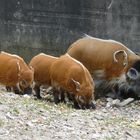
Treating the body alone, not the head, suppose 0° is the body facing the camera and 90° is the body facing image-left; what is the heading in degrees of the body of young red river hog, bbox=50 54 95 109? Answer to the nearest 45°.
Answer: approximately 315°

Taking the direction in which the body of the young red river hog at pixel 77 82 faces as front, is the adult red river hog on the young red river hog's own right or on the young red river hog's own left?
on the young red river hog's own left

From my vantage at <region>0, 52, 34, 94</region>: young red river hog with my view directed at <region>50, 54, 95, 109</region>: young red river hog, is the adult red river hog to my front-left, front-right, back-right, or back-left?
front-left

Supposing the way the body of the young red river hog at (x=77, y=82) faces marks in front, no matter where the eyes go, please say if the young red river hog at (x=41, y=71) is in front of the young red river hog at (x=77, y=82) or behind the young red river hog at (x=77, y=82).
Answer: behind

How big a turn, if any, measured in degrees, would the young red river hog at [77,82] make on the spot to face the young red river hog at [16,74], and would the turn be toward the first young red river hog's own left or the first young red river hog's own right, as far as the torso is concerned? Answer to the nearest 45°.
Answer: approximately 180°
